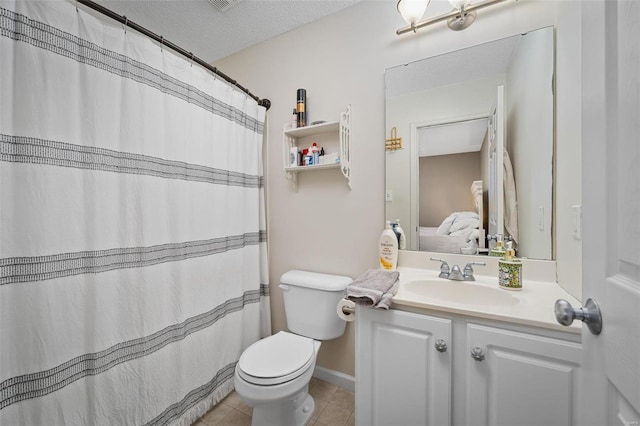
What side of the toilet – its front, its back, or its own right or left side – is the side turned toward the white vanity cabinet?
left

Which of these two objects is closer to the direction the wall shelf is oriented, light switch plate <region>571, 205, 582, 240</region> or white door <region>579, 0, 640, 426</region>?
the white door

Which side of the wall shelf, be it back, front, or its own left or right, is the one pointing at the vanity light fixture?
left

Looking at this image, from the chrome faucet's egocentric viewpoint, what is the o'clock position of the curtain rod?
The curtain rod is roughly at 2 o'clock from the chrome faucet.
